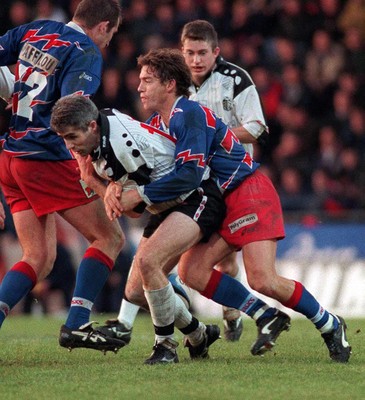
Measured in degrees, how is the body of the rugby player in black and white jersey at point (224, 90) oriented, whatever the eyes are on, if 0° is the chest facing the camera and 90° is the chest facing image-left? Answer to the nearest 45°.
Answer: approximately 45°

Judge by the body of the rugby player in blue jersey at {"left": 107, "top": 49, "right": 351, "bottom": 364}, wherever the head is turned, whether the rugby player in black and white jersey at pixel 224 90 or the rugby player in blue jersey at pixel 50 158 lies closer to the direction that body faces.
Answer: the rugby player in blue jersey

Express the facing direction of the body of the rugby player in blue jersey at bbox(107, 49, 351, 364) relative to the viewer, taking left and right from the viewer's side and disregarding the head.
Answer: facing to the left of the viewer

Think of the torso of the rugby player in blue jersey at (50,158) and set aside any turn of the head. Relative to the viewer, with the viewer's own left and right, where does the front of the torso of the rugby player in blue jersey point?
facing away from the viewer and to the right of the viewer

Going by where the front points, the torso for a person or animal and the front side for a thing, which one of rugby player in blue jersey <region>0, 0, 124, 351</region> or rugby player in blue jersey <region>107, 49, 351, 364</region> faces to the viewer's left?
rugby player in blue jersey <region>107, 49, 351, 364</region>

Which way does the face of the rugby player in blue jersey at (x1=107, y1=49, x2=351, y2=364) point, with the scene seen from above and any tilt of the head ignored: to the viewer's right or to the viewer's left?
to the viewer's left

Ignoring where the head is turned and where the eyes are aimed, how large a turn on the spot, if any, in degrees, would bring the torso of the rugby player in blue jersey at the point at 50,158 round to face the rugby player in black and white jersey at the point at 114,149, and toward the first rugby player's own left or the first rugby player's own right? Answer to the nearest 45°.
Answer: approximately 90° to the first rugby player's own right

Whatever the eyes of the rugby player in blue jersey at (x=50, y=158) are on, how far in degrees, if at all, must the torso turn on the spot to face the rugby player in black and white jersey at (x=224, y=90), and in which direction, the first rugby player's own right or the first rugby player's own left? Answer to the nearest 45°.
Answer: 0° — they already face them
